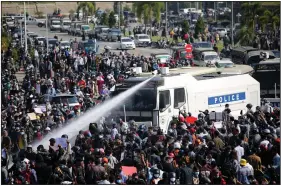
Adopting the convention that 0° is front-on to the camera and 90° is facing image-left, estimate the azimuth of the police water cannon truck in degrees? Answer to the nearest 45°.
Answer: approximately 45°

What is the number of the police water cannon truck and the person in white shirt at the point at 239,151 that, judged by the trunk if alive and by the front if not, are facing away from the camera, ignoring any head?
1

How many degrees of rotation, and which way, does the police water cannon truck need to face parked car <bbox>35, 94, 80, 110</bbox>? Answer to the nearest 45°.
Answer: approximately 90° to its right

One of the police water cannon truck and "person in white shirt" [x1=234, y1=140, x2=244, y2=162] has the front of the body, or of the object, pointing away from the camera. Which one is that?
the person in white shirt

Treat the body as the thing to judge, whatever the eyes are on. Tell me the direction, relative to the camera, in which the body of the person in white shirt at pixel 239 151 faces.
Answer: away from the camera

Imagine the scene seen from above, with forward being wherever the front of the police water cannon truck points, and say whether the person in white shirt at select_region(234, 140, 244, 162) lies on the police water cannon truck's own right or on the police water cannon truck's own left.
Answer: on the police water cannon truck's own left
